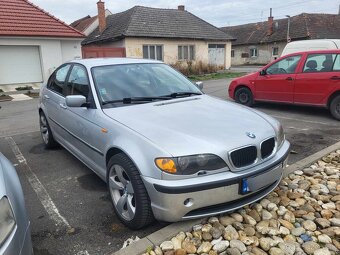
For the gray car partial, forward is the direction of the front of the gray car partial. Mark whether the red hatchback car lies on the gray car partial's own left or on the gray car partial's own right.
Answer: on the gray car partial's own left

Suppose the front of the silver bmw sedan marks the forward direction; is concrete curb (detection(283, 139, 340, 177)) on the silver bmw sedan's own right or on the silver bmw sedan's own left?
on the silver bmw sedan's own left

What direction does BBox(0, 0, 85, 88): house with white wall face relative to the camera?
toward the camera

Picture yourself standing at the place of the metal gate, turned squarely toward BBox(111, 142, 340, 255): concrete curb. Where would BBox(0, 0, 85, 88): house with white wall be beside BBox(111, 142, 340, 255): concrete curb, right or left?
right

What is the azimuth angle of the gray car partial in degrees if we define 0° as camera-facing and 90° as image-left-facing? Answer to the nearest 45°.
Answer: approximately 315°

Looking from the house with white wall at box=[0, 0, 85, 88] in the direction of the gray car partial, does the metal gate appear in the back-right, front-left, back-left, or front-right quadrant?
back-left

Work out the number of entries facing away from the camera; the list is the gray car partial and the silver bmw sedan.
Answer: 0

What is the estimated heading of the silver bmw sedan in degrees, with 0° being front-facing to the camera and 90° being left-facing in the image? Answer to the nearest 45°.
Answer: approximately 315°

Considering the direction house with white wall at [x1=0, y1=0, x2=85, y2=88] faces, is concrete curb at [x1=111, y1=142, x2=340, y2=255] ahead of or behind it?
ahead

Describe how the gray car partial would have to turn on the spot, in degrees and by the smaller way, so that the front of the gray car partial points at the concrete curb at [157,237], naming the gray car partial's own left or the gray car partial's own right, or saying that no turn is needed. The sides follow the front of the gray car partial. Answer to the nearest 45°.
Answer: approximately 45° to the gray car partial's own left

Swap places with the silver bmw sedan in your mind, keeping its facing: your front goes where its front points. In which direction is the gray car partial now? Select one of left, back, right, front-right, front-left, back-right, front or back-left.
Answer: right

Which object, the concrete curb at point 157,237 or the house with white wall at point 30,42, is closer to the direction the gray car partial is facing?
the concrete curb

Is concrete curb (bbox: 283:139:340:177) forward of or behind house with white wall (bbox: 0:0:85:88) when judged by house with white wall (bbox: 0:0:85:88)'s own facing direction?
forward
